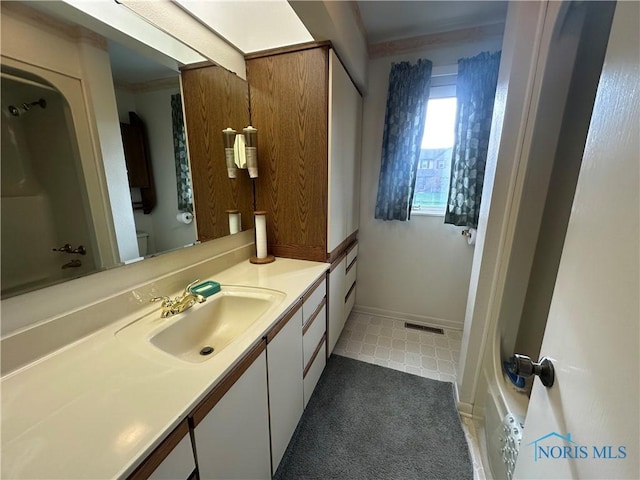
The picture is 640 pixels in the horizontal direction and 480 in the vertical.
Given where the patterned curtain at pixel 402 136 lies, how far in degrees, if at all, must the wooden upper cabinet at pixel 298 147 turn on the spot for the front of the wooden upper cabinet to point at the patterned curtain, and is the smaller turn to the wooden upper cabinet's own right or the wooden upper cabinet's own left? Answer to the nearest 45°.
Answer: approximately 45° to the wooden upper cabinet's own left

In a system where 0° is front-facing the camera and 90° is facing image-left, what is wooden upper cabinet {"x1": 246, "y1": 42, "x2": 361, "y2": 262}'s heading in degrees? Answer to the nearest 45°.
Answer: approximately 270°

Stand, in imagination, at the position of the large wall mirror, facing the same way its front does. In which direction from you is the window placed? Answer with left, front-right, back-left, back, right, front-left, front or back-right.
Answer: front-left

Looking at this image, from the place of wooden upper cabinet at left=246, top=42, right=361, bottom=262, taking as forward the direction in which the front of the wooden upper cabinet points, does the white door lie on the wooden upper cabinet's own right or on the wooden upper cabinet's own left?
on the wooden upper cabinet's own right

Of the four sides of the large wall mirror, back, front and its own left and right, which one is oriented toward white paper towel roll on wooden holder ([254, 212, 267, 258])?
left

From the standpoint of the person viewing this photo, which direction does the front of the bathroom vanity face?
facing the viewer and to the right of the viewer

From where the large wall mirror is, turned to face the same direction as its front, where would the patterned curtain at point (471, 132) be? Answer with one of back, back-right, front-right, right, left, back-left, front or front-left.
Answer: front-left

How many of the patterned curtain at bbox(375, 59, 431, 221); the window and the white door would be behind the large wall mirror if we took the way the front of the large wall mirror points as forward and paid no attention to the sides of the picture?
0

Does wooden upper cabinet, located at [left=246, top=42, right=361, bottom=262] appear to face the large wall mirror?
no

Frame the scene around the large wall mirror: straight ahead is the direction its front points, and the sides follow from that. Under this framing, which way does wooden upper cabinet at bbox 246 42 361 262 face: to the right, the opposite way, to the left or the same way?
the same way

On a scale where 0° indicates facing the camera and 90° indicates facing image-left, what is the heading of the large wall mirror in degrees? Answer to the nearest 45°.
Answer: approximately 315°

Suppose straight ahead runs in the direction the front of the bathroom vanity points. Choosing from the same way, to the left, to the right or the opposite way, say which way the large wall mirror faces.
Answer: the same way

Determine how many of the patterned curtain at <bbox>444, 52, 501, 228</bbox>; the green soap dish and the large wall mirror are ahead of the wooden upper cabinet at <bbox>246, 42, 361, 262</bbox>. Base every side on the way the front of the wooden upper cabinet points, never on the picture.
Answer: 1

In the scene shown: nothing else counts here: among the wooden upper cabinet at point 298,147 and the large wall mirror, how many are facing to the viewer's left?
0

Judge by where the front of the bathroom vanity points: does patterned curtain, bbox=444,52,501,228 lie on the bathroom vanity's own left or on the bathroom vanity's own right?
on the bathroom vanity's own left

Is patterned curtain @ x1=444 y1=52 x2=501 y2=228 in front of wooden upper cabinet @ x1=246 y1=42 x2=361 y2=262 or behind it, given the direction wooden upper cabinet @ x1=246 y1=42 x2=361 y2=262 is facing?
in front

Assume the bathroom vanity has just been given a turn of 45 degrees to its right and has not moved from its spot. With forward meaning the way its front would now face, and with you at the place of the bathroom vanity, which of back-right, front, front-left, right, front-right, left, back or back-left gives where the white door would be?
front-left
